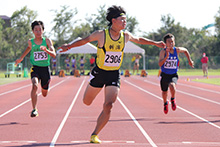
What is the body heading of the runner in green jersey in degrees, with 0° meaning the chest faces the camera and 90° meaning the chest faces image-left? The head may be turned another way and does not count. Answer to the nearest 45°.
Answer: approximately 0°
